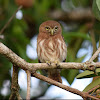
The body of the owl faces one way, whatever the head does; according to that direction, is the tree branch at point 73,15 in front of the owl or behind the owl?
behind

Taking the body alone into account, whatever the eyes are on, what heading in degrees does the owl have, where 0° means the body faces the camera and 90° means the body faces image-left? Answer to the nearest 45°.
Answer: approximately 0°
